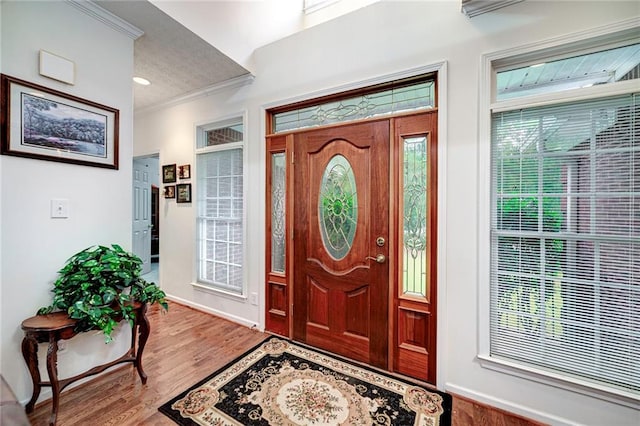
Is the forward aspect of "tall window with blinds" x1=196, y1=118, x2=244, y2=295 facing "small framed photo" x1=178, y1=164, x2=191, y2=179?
no

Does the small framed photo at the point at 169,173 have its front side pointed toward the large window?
no

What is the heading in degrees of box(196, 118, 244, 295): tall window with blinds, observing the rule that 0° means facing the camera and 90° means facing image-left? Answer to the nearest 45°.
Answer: approximately 45°

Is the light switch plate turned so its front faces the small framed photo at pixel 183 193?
no

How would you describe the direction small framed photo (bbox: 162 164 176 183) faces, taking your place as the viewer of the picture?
facing the viewer and to the left of the viewer

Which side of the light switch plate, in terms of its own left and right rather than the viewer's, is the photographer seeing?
front

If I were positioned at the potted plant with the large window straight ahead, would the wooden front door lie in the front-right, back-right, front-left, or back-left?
front-left

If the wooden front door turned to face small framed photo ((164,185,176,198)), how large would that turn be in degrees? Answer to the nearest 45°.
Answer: approximately 90° to its right

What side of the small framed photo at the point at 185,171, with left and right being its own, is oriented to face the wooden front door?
left

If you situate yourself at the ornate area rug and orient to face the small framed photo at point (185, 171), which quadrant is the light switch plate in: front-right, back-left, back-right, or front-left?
front-left

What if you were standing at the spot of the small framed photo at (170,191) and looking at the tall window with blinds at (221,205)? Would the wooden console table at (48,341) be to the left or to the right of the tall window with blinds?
right

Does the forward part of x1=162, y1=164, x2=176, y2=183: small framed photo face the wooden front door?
no

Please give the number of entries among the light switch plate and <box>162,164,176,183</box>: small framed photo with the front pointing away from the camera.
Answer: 0

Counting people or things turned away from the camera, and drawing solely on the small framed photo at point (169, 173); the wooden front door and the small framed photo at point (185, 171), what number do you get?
0

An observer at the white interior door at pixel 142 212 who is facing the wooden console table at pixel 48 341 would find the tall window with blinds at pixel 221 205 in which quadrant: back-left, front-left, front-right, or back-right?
front-left
